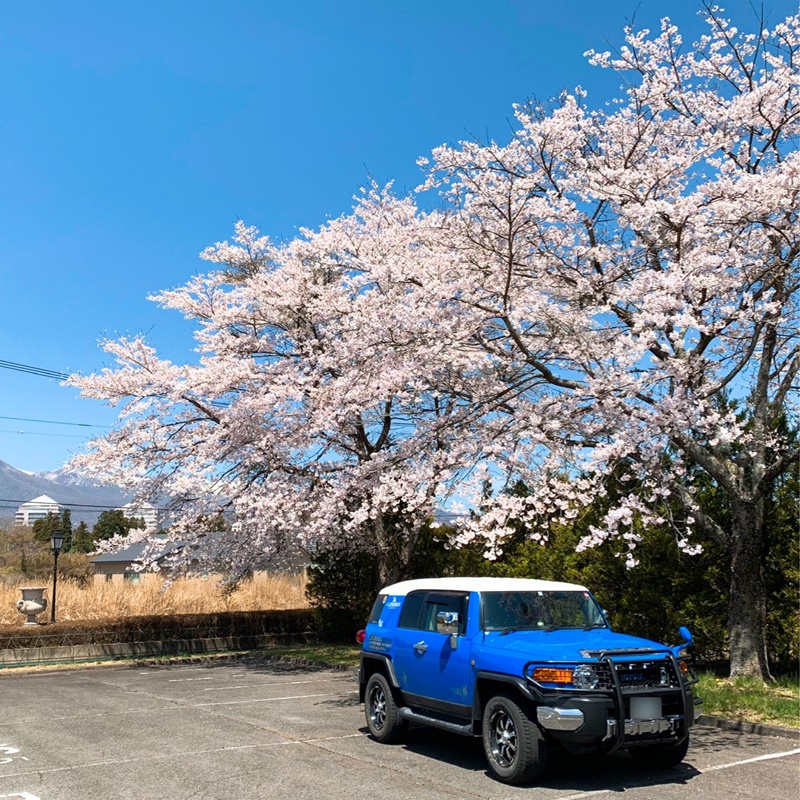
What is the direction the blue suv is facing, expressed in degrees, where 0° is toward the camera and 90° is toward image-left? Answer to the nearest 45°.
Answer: approximately 315°

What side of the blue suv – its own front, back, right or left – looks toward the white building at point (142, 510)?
back

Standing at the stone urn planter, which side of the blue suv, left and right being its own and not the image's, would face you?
back

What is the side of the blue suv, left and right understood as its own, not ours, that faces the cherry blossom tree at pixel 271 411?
back
